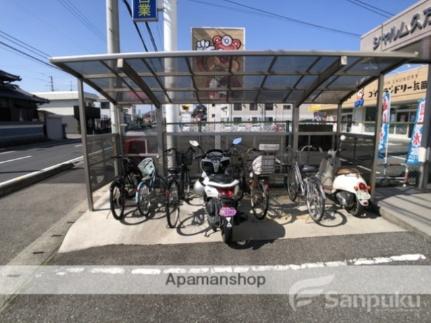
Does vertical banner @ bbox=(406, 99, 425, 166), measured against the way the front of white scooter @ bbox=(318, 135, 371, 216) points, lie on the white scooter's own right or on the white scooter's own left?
on the white scooter's own right

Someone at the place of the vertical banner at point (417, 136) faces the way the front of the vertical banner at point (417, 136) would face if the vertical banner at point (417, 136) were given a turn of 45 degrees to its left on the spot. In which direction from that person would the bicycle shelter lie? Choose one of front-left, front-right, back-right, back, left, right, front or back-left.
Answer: right

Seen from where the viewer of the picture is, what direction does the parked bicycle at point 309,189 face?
facing away from the viewer and to the left of the viewer

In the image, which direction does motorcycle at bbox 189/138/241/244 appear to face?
away from the camera

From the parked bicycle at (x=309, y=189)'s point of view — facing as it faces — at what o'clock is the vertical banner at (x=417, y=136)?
The vertical banner is roughly at 3 o'clock from the parked bicycle.

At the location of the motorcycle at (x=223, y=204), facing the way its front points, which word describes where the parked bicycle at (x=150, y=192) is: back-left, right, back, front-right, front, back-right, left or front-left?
front-left

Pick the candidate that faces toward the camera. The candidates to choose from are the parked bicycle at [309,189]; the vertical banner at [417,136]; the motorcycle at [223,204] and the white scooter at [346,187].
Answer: the vertical banner

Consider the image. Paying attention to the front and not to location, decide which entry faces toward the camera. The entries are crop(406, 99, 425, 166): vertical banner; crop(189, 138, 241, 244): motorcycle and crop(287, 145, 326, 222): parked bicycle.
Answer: the vertical banner

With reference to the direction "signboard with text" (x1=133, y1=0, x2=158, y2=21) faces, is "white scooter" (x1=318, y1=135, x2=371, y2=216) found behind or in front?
in front

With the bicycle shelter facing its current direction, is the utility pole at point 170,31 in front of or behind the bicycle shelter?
behind

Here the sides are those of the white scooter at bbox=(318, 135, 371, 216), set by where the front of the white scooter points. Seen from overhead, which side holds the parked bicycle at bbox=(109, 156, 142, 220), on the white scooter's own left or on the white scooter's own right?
on the white scooter's own left
